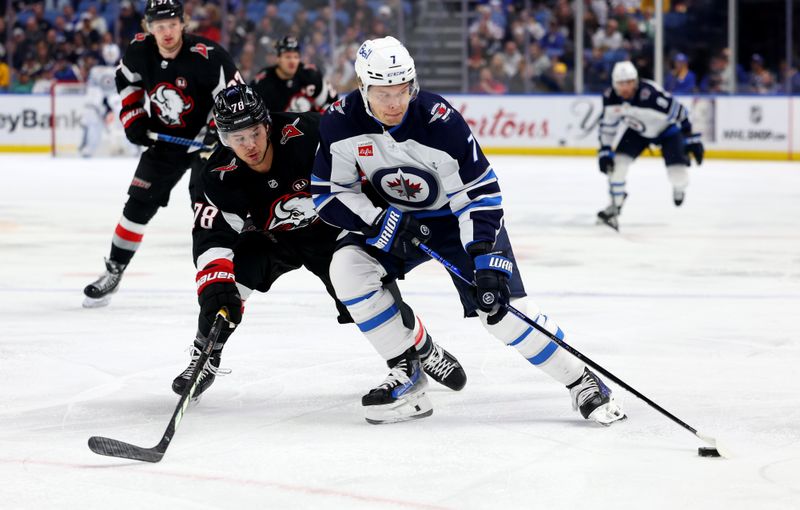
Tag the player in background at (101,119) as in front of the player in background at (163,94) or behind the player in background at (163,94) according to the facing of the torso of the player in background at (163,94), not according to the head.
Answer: behind

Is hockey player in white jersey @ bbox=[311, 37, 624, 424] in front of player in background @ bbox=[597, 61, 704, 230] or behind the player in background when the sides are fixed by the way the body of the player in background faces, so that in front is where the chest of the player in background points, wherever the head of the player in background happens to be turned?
in front

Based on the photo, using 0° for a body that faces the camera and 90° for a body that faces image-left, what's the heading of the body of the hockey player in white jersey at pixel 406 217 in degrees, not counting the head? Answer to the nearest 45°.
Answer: approximately 0°

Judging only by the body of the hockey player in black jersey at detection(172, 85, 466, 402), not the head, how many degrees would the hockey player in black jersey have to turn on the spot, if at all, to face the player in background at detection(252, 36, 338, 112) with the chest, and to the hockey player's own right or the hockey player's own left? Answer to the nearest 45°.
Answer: approximately 180°

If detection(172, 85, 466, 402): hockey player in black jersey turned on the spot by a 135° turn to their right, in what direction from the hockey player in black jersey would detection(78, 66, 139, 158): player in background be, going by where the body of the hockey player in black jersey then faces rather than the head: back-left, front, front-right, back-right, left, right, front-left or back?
front-right
